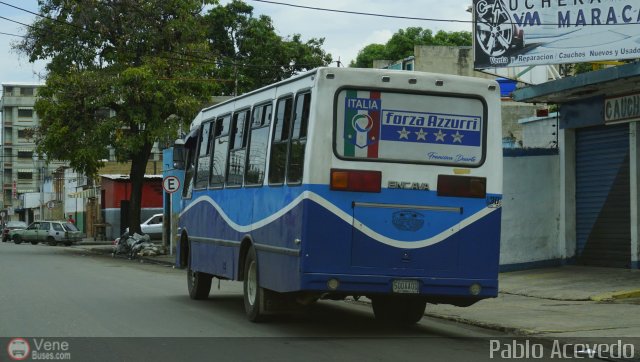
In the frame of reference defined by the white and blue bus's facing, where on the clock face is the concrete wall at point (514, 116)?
The concrete wall is roughly at 2 o'clock from the white and blue bus.

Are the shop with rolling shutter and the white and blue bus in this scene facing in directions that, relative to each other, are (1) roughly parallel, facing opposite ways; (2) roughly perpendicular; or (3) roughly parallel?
roughly perpendicular

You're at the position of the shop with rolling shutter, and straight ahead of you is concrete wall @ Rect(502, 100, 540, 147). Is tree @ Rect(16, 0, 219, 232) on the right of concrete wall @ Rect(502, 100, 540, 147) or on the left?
left

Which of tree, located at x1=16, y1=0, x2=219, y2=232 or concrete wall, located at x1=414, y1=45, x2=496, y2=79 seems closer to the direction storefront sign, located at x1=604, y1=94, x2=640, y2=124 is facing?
the tree

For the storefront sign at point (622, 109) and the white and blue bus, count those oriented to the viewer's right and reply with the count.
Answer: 0

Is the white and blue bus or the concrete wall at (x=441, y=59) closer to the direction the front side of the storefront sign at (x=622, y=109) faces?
the white and blue bus

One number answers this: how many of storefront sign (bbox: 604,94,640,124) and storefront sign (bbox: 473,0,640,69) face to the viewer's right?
0

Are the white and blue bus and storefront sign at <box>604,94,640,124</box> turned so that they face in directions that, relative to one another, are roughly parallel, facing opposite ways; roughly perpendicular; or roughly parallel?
roughly perpendicular

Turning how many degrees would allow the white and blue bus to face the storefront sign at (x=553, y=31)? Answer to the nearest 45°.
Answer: approximately 90° to its right

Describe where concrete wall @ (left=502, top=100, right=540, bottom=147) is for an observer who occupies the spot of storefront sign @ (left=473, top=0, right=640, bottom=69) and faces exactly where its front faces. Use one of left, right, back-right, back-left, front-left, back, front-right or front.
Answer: back-right
